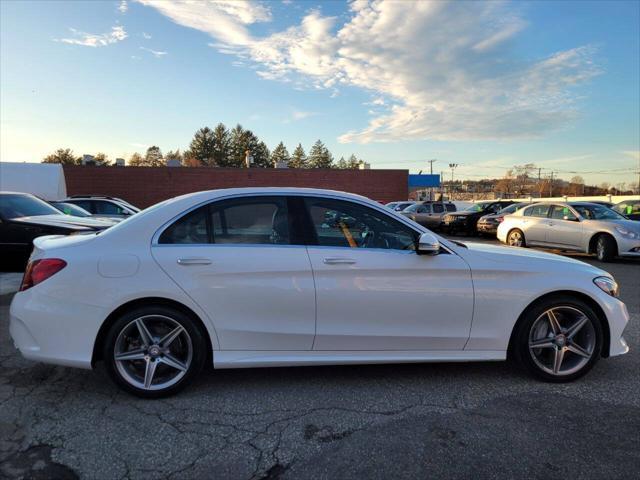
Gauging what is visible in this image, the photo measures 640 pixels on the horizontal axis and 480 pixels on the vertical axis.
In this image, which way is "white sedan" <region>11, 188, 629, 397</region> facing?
to the viewer's right

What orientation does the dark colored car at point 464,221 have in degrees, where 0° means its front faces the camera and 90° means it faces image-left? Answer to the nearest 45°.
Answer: approximately 45°

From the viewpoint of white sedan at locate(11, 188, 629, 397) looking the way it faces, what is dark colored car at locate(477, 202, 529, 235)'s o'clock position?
The dark colored car is roughly at 10 o'clock from the white sedan.

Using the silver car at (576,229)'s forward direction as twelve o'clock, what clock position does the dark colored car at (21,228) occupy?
The dark colored car is roughly at 3 o'clock from the silver car.

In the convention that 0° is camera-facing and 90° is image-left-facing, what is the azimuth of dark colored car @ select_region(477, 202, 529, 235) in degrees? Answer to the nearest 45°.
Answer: approximately 45°

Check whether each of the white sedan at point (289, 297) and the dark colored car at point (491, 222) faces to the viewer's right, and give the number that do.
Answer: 1

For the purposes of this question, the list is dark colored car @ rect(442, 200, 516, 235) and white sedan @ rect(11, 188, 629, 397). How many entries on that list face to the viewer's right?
1

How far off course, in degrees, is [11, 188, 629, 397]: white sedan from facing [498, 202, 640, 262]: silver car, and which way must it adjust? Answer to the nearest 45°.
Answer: approximately 45° to its left
